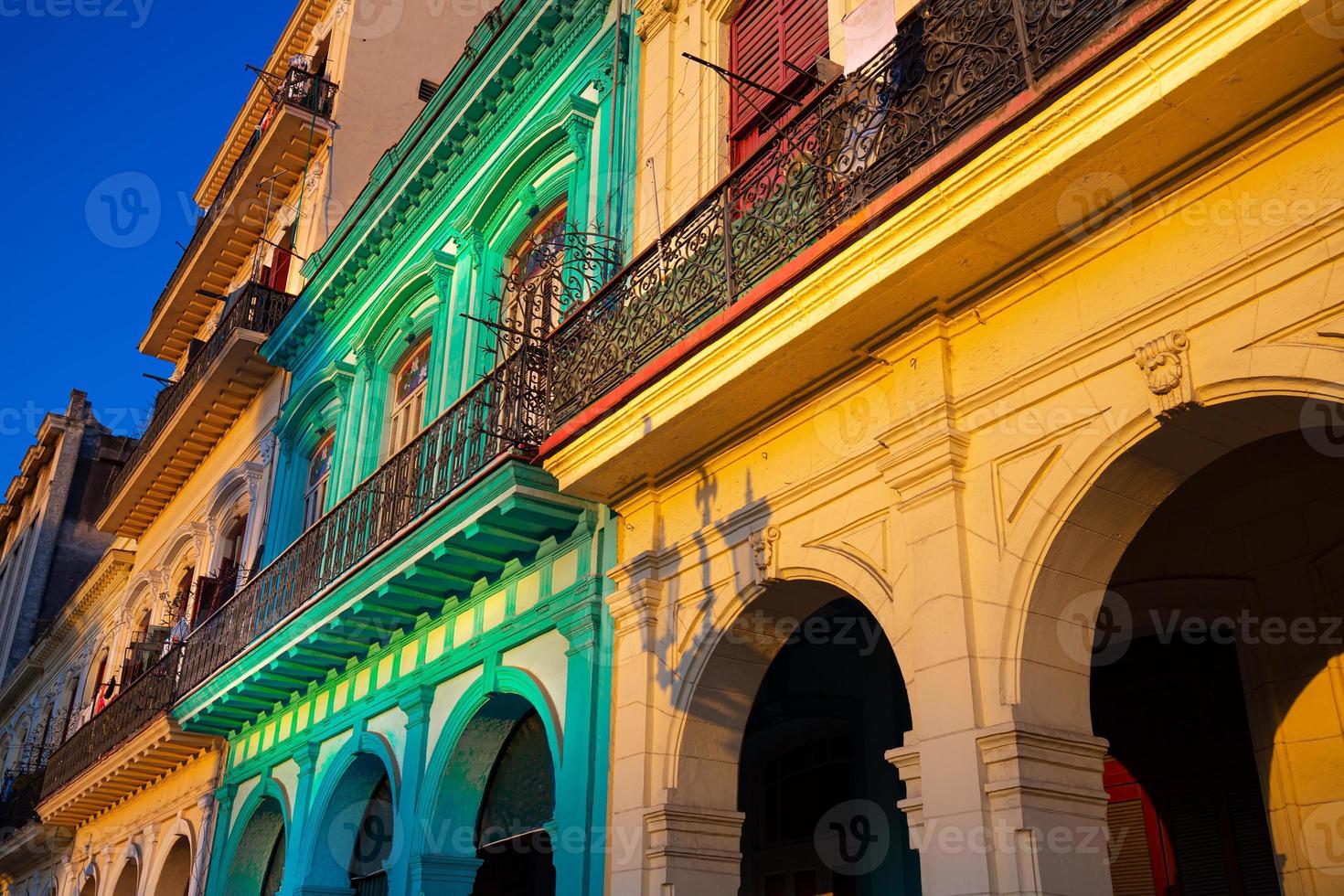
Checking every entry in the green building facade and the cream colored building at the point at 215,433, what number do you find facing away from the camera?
0

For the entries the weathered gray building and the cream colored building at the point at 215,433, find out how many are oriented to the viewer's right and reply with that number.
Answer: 0

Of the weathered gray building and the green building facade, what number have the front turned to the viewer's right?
0

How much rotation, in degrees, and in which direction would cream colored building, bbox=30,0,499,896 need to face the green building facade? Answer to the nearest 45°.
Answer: approximately 45° to its left

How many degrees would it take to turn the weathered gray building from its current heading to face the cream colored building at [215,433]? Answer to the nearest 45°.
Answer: approximately 45° to its left

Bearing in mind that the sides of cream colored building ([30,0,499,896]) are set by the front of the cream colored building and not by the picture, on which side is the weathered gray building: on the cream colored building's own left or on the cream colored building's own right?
on the cream colored building's own right

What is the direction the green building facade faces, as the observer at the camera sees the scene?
facing the viewer and to the left of the viewer

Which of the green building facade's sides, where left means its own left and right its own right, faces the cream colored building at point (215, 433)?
right

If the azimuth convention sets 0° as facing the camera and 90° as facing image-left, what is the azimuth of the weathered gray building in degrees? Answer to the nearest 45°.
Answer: approximately 45°
